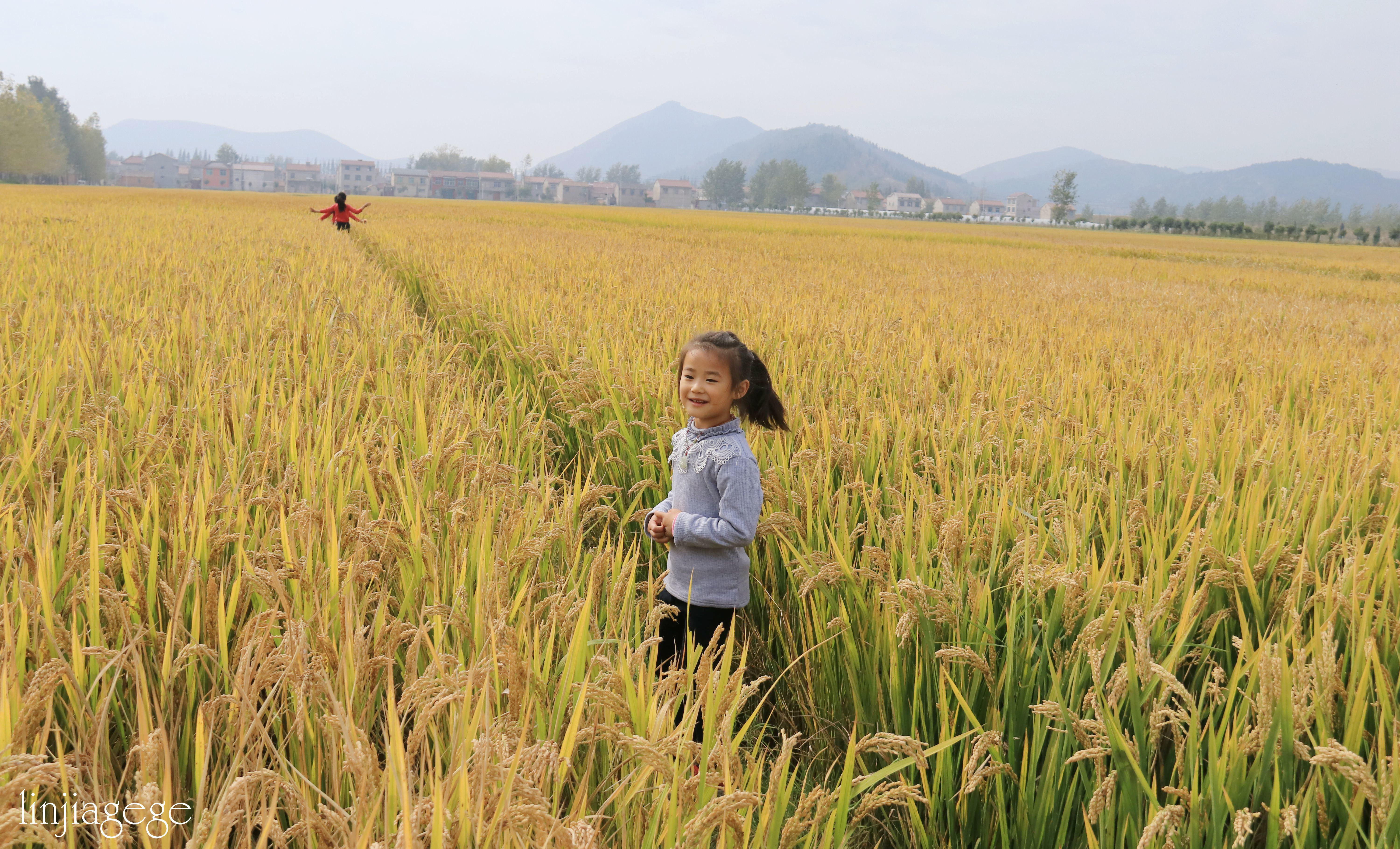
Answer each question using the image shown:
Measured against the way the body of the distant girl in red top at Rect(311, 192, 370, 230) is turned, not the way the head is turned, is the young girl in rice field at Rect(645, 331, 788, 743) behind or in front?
behind

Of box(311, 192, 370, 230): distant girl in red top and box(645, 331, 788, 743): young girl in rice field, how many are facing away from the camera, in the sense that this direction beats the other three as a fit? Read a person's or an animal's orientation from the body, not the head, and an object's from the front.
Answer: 1

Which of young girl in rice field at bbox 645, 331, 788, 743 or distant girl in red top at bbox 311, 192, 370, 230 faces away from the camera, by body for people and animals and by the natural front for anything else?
the distant girl in red top

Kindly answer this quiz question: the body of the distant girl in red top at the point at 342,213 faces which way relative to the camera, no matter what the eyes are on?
away from the camera

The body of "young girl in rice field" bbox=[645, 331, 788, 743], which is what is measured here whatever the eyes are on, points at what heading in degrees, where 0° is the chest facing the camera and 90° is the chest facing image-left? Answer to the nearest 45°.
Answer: approximately 45°

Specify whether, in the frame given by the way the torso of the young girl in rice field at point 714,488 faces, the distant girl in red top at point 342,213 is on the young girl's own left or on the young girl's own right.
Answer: on the young girl's own right
